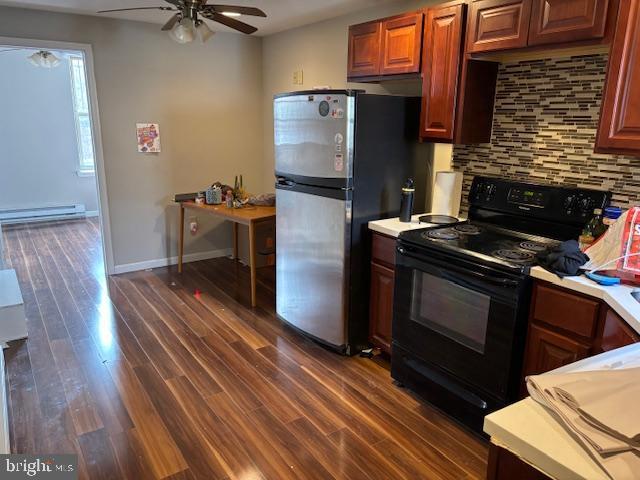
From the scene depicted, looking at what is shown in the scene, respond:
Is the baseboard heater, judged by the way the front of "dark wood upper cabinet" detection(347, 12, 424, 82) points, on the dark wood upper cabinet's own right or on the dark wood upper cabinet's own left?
on the dark wood upper cabinet's own right

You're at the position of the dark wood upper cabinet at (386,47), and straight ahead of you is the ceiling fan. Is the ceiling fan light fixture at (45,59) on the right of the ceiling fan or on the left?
right

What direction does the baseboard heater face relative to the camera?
toward the camera

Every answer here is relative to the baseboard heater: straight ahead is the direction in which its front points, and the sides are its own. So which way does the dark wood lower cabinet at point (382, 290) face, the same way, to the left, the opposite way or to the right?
to the right

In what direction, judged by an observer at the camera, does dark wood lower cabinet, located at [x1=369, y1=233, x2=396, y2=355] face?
facing the viewer and to the left of the viewer

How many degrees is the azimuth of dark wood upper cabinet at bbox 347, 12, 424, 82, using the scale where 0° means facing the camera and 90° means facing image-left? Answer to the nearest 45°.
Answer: approximately 45°

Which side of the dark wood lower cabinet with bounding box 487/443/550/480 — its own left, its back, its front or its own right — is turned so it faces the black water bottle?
right

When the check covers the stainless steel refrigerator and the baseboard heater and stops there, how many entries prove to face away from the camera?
0

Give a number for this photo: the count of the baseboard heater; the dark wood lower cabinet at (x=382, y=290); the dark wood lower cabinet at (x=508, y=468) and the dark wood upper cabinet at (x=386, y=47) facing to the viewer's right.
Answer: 0

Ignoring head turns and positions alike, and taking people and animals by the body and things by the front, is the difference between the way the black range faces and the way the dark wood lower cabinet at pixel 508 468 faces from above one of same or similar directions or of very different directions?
same or similar directions

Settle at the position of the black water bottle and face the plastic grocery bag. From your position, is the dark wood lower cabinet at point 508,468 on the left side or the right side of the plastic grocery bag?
right

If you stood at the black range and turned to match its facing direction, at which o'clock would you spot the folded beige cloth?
The folded beige cloth is roughly at 10 o'clock from the black range.
